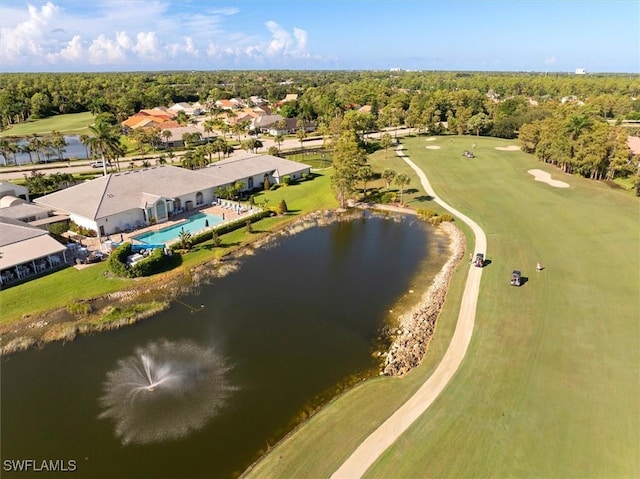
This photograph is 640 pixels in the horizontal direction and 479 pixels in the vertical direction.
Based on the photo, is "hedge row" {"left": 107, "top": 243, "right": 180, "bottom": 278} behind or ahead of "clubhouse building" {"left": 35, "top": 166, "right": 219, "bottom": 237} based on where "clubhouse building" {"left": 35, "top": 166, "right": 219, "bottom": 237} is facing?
ahead

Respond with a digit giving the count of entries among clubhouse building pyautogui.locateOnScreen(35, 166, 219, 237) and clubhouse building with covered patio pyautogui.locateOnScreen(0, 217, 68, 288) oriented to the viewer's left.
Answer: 0

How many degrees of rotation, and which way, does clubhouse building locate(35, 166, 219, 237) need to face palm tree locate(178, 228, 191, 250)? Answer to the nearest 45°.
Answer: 0° — it already faces it

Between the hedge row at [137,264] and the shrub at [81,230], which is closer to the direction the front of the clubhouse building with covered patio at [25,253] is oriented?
the hedge row

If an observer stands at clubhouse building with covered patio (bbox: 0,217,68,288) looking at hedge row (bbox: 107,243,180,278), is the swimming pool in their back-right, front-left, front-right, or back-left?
front-left

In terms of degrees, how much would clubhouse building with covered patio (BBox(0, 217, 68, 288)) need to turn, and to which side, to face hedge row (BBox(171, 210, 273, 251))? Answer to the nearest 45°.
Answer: approximately 45° to its left

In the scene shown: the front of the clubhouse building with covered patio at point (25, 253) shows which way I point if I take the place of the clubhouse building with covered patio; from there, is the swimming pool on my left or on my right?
on my left

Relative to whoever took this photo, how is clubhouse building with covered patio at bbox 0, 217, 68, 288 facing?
facing the viewer and to the right of the viewer

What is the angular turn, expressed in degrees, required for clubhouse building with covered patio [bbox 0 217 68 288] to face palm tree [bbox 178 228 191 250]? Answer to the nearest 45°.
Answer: approximately 45° to its left

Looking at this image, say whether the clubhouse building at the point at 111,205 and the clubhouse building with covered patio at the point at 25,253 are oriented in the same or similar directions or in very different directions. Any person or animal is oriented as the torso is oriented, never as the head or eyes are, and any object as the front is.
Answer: same or similar directions

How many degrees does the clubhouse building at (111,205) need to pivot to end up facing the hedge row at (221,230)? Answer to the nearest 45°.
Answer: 0° — it already faces it

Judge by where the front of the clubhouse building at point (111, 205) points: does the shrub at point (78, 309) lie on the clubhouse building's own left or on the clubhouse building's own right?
on the clubhouse building's own right

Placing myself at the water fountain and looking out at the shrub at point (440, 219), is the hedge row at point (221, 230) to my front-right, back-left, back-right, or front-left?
front-left

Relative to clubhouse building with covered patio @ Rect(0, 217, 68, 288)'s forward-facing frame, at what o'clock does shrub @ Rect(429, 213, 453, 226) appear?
The shrub is roughly at 11 o'clock from the clubhouse building with covered patio.

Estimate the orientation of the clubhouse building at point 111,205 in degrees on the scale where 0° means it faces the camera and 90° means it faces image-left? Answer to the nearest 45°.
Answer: approximately 315°
